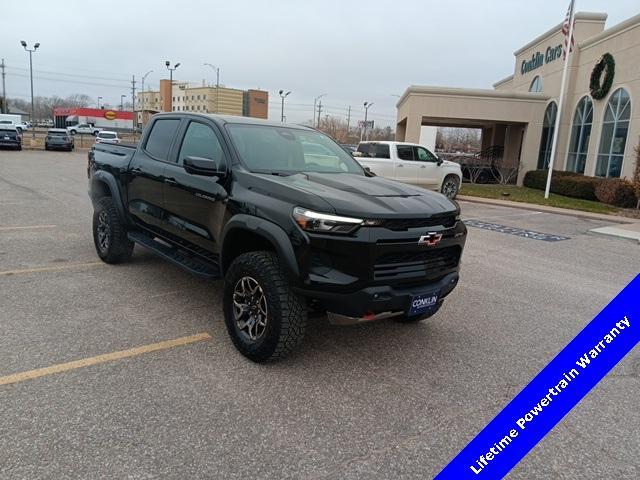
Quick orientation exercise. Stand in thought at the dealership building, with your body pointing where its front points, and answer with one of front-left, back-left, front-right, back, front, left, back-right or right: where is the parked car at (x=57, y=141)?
front-right

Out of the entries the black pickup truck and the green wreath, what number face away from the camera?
0

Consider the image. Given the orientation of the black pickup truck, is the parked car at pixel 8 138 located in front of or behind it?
behind

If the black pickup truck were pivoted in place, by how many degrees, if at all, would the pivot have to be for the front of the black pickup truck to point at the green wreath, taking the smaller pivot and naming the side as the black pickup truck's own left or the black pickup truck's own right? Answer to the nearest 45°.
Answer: approximately 90° to the black pickup truck's own left

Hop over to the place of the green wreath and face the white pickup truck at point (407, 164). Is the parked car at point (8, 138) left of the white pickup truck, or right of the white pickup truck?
right

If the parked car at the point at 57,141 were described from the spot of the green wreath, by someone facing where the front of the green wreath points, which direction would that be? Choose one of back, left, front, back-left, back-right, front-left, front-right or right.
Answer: front-right

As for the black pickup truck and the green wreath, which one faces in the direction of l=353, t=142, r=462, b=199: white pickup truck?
the green wreath

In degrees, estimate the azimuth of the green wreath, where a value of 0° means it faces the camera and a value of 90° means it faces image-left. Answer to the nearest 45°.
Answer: approximately 45°

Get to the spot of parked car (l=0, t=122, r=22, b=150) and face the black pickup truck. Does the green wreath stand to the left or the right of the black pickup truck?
left

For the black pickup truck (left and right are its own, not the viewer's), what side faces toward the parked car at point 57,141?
back

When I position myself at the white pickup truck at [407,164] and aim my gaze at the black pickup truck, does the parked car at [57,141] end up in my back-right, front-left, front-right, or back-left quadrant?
back-right

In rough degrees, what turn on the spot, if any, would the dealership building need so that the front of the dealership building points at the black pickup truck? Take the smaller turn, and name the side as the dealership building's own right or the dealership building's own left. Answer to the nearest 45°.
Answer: approximately 45° to the dealership building's own left

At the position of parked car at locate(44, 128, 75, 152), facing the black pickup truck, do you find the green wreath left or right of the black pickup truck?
left

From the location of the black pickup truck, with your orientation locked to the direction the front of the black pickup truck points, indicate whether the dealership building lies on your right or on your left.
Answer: on your left

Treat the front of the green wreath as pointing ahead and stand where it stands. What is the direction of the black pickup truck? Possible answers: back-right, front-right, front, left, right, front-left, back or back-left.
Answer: front-left

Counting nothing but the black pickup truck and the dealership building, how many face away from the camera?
0
